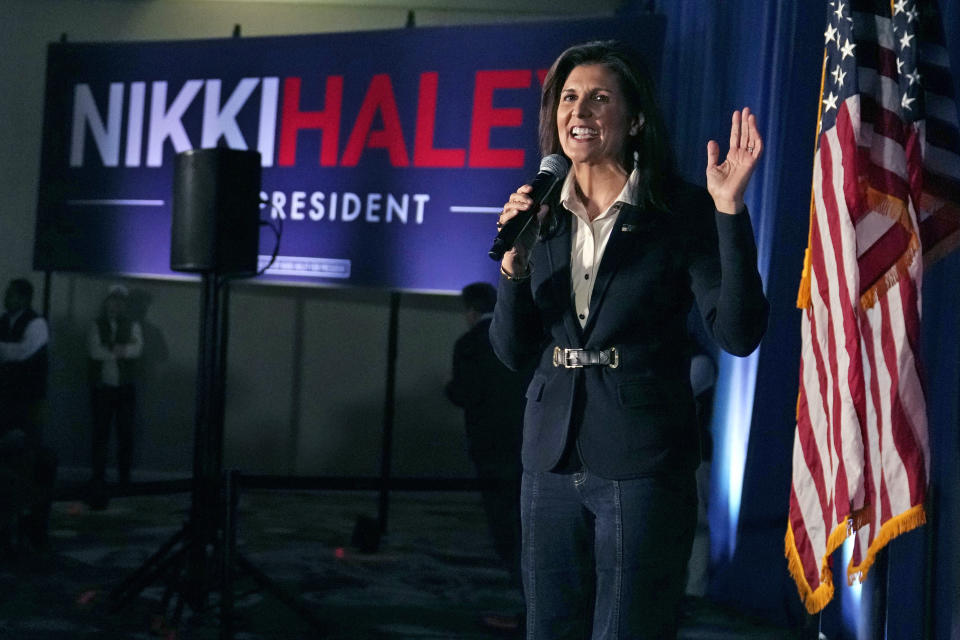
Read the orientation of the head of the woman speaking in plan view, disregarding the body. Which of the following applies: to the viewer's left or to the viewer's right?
to the viewer's left

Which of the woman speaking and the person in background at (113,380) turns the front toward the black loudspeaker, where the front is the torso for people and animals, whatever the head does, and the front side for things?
the person in background

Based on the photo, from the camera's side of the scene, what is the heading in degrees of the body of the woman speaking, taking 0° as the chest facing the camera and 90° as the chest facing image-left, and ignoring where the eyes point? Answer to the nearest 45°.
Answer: approximately 45°

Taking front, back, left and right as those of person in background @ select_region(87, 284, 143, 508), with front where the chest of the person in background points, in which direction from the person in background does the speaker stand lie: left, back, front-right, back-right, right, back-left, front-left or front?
front

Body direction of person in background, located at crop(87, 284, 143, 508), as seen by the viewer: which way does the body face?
toward the camera

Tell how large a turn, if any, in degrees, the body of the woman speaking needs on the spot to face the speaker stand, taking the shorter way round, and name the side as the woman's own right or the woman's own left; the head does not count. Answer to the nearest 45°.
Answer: approximately 90° to the woman's own right

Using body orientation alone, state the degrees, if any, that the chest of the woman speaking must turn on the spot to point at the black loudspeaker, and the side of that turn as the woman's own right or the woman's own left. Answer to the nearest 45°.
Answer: approximately 90° to the woman's own right

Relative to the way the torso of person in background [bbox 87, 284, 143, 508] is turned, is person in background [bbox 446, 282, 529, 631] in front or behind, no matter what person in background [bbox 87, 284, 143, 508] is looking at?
in front

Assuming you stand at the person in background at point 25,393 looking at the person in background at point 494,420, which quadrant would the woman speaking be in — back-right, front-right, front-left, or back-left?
front-right

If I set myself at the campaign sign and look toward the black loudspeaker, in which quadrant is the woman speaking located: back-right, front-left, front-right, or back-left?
front-left

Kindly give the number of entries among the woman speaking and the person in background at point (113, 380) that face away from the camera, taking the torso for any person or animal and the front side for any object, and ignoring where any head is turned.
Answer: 0

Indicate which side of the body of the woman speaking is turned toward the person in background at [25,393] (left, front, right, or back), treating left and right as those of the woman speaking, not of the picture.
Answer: right
